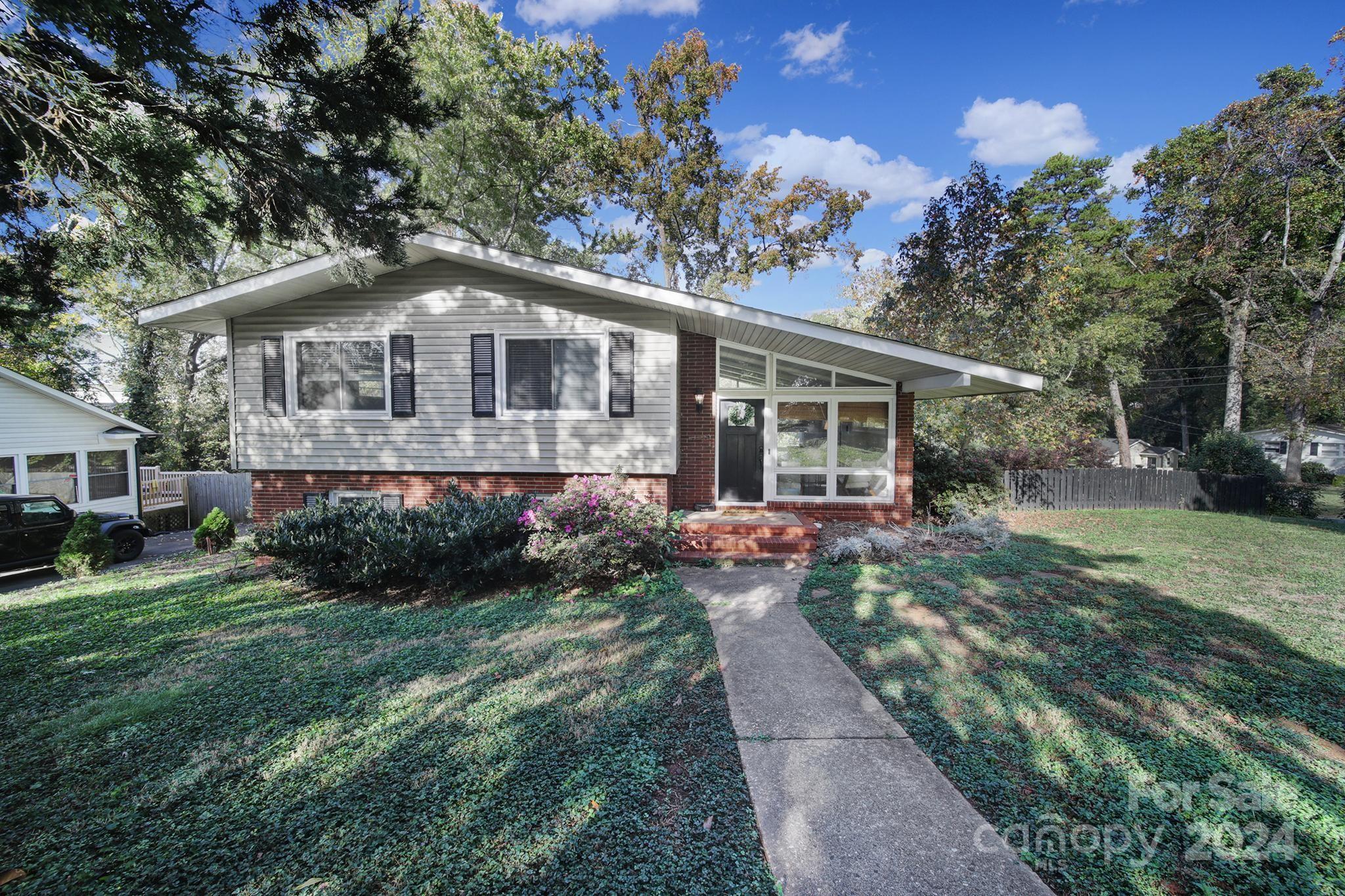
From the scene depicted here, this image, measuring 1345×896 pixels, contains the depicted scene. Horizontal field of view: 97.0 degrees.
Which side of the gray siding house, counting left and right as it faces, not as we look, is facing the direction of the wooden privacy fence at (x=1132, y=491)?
left

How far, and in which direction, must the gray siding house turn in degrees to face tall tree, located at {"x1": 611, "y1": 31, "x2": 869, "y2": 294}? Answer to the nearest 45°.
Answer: approximately 135° to its left

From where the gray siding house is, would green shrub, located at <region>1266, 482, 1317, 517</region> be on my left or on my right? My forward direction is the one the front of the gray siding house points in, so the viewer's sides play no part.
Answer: on my left

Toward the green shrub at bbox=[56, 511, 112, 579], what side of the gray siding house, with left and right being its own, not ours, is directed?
right

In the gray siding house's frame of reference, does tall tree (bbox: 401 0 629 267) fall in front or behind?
behind

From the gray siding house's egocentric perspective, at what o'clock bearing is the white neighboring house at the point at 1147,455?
The white neighboring house is roughly at 8 o'clock from the gray siding house.

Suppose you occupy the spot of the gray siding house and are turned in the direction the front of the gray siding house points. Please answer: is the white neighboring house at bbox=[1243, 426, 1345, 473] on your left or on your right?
on your left

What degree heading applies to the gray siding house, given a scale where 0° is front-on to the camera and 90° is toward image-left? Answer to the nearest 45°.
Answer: approximately 0°

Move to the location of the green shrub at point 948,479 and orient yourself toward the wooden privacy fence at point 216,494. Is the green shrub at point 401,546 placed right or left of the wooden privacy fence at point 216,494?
left

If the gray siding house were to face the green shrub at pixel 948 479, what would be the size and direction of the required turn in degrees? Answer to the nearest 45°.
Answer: approximately 90° to its left
